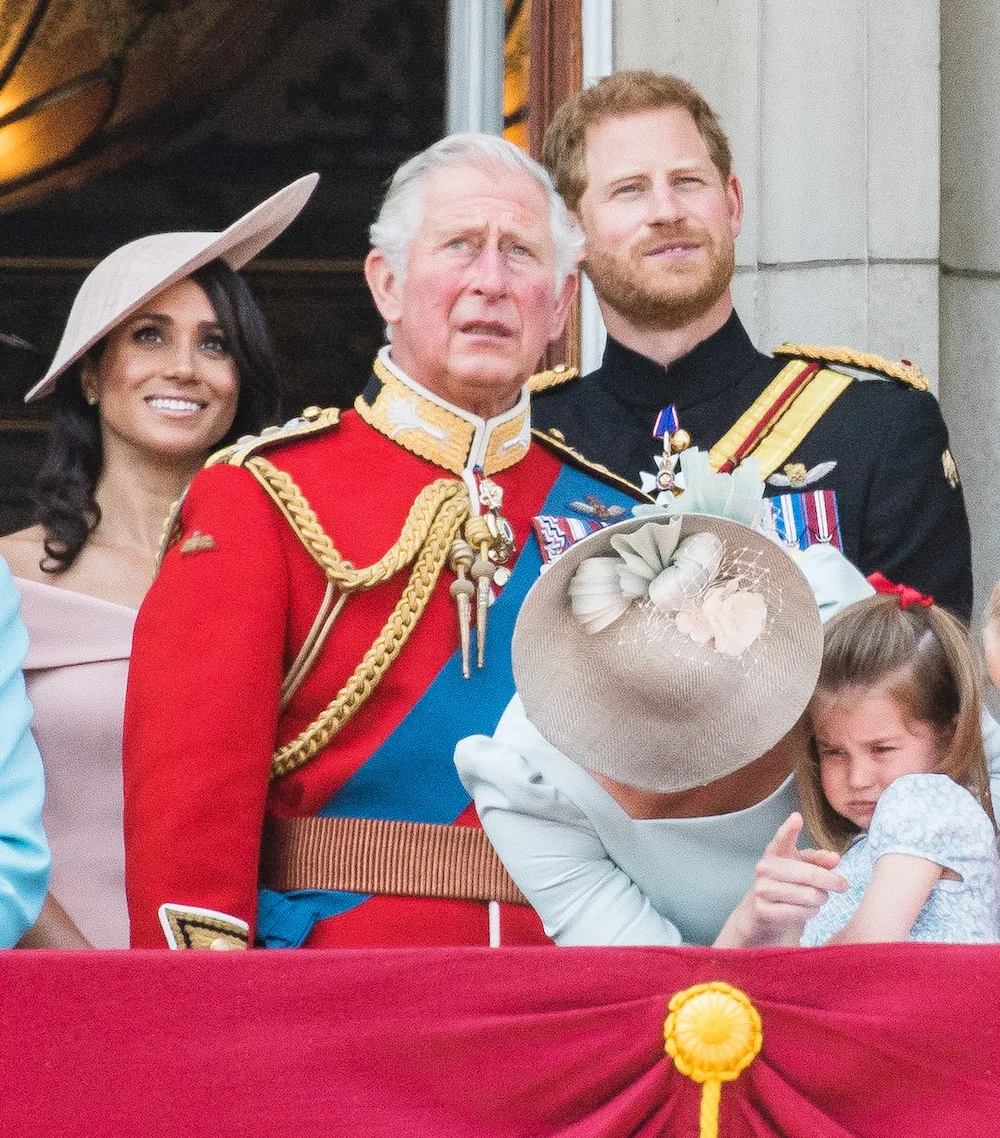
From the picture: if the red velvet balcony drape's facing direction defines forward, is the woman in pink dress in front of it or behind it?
behind

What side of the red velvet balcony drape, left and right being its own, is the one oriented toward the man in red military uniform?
back

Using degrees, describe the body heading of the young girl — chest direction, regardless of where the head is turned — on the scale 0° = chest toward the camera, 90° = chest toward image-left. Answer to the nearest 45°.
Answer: approximately 45°

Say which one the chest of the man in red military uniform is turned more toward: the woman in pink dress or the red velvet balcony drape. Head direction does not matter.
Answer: the red velvet balcony drape
